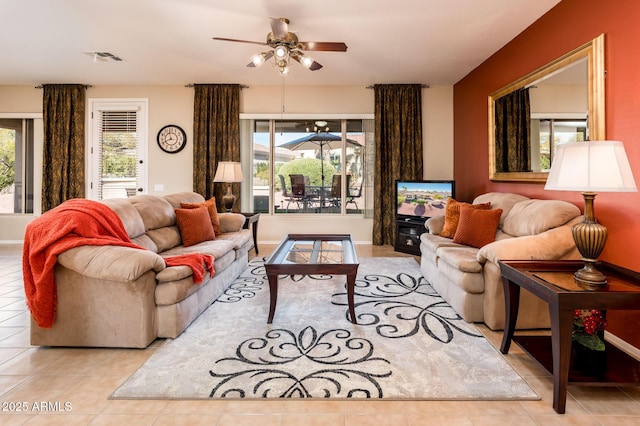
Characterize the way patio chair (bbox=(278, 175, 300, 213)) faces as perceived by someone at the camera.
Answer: facing to the right of the viewer

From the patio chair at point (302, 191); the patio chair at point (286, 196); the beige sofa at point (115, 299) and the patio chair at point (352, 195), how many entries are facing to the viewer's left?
1

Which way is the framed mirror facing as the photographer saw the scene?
facing the viewer and to the left of the viewer

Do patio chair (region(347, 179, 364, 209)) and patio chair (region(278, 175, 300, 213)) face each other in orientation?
yes

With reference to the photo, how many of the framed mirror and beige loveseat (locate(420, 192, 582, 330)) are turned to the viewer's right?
0

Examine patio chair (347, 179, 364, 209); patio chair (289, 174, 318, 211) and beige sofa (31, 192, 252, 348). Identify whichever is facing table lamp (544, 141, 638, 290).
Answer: the beige sofa

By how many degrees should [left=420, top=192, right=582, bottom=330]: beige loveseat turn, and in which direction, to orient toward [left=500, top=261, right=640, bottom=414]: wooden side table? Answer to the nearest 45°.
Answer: approximately 45° to its left

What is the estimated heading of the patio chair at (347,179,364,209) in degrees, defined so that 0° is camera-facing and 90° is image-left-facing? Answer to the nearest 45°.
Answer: approximately 90°

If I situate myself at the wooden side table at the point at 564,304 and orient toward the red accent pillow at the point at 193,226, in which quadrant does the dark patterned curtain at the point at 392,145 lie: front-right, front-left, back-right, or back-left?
front-right

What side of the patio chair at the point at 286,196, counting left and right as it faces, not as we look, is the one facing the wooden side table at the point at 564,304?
right

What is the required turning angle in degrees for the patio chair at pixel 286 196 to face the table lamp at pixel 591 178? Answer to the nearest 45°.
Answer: approximately 90° to its right

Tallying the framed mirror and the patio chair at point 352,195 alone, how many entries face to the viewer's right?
0
